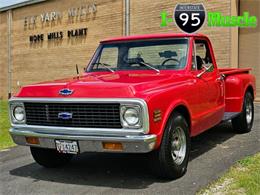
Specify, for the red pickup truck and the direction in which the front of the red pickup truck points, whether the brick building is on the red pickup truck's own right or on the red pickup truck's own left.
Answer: on the red pickup truck's own right

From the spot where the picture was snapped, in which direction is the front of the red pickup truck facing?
facing the viewer and to the left of the viewer
